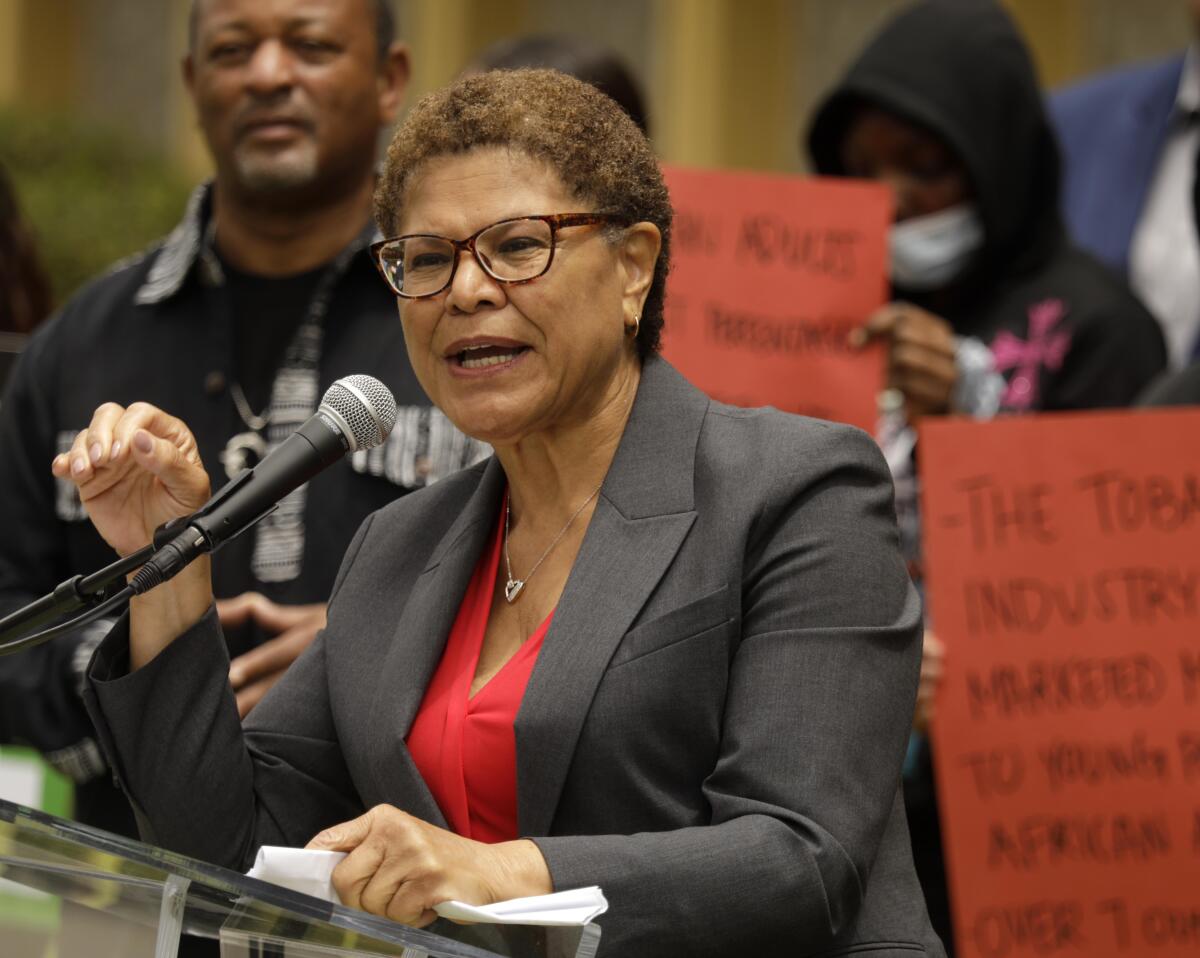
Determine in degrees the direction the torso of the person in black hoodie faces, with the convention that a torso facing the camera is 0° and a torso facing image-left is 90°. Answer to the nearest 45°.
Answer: approximately 45°

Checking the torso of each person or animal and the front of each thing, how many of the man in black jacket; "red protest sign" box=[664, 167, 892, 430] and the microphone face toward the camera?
2

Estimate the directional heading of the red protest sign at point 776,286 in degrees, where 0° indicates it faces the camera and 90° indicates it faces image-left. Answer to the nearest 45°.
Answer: approximately 0°

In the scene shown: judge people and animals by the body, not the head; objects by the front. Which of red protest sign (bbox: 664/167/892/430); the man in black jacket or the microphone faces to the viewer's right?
the microphone

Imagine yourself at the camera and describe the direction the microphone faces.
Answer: facing to the right of the viewer

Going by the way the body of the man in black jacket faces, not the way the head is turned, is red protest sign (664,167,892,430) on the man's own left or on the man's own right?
on the man's own left

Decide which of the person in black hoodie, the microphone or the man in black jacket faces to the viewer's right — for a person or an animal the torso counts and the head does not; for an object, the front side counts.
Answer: the microphone

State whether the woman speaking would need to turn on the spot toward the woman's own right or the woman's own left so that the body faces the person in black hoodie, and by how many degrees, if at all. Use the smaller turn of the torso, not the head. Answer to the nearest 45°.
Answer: approximately 180°

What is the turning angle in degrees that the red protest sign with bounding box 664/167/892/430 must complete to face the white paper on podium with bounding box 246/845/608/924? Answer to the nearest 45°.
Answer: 0° — it already faces it

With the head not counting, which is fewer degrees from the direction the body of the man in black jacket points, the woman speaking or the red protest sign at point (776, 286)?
the woman speaking
